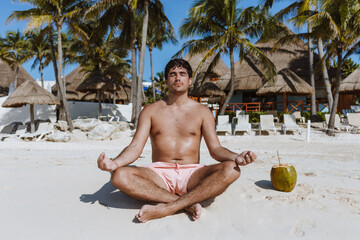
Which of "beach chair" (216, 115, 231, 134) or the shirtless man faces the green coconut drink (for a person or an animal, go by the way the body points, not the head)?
the beach chair

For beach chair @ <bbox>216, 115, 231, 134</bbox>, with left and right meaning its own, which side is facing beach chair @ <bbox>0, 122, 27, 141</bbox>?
right

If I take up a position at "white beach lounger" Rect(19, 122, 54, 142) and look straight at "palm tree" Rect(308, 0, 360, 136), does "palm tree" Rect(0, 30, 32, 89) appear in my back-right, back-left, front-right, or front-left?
back-left

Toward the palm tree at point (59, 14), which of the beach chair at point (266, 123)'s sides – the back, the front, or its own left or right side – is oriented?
right

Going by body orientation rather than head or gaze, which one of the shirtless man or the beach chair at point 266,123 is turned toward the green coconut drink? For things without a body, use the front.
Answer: the beach chair

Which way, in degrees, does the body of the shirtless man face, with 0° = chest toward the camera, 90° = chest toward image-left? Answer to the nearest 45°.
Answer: approximately 0°

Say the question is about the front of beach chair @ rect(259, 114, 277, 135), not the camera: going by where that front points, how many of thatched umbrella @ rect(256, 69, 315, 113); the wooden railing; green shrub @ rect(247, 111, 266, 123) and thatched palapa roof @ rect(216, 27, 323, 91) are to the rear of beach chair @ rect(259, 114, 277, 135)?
4

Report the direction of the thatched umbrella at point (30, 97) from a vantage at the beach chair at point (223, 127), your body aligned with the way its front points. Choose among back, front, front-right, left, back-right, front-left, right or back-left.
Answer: right

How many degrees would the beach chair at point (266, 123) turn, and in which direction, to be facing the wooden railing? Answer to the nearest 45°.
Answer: approximately 180°

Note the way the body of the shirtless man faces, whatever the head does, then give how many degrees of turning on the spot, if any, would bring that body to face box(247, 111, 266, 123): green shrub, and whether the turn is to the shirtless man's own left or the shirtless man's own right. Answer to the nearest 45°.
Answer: approximately 180°

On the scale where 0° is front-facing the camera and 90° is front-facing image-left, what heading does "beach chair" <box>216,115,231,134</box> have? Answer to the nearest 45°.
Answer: approximately 0°
